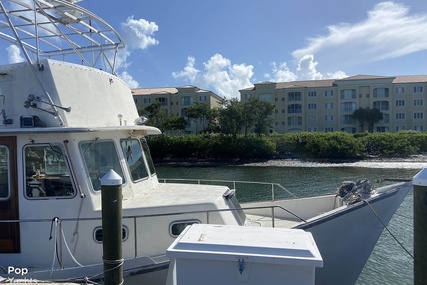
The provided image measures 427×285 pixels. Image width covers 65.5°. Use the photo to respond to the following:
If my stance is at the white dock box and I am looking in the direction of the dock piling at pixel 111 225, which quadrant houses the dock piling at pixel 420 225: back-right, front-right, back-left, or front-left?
back-right

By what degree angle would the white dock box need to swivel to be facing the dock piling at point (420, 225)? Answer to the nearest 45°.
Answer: approximately 90° to its left

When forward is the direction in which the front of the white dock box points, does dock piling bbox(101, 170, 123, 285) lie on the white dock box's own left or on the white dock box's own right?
on the white dock box's own right

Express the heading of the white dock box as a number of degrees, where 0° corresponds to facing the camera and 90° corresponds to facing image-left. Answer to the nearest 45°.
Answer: approximately 0°

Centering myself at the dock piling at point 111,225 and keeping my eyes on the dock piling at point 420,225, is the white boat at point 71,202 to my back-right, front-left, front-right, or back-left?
back-left
